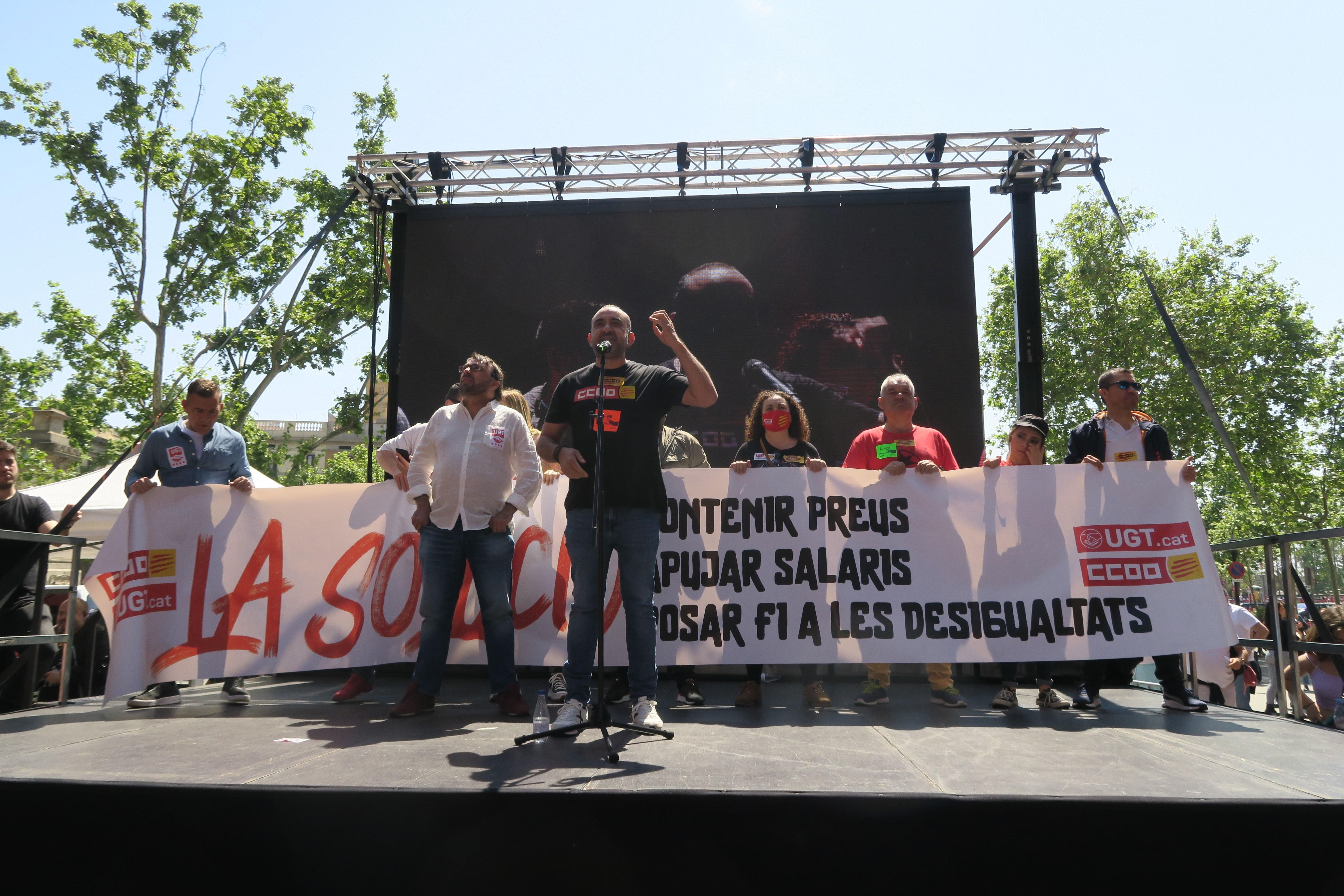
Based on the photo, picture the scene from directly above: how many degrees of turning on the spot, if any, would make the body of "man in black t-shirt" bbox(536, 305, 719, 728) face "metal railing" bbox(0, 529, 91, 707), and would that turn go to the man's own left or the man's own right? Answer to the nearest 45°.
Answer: approximately 90° to the man's own right

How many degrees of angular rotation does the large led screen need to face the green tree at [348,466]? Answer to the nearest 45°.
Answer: approximately 135° to its right

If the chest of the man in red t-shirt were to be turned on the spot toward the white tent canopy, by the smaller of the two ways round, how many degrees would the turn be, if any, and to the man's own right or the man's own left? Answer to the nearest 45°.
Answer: approximately 90° to the man's own right

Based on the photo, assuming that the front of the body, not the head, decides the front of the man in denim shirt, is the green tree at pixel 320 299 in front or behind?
behind

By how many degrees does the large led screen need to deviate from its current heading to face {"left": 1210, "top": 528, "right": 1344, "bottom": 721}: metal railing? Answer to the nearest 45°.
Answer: approximately 45° to its left

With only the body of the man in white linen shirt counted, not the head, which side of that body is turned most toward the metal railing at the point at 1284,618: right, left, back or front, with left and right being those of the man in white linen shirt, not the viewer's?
left

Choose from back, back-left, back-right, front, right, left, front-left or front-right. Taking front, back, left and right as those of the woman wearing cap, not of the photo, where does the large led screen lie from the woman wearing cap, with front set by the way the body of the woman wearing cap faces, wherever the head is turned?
back-right

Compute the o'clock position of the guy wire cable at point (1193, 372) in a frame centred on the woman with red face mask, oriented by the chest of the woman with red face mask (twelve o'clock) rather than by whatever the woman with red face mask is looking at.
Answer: The guy wire cable is roughly at 8 o'clock from the woman with red face mask.

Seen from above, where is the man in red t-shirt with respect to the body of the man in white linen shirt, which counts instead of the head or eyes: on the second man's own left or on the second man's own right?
on the second man's own left

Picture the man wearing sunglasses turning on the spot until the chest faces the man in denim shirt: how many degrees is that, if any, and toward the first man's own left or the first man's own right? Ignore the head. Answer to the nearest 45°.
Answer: approximately 45° to the first man's own right

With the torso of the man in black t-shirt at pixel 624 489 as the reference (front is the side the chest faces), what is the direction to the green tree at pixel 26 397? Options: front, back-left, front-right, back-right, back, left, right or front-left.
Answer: back-right
